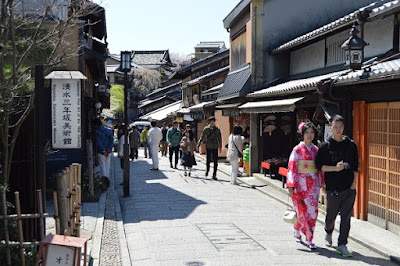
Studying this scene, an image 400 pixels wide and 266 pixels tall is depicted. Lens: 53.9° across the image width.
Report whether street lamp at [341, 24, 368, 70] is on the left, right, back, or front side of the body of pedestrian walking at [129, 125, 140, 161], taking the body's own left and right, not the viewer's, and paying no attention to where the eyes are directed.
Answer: back

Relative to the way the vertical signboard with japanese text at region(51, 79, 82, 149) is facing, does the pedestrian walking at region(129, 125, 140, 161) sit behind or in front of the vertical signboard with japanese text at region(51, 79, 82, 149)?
behind

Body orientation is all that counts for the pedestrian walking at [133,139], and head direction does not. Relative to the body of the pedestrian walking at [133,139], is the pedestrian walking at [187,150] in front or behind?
behind

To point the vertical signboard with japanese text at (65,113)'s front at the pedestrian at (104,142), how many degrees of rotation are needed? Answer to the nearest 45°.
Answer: approximately 180°

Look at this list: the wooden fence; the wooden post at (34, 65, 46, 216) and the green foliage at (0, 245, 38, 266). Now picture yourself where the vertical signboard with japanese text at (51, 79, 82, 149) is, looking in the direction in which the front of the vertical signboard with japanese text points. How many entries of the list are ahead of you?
3

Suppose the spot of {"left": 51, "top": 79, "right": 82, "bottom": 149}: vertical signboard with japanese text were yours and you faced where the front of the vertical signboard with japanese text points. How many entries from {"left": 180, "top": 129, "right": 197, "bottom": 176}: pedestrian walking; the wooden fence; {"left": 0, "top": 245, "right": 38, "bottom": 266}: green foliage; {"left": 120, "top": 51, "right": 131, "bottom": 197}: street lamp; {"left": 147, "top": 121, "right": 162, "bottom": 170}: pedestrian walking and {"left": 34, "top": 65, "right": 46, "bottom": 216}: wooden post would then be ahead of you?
3

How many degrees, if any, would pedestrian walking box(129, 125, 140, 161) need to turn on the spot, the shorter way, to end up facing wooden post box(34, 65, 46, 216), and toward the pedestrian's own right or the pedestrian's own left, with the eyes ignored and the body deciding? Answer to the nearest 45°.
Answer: approximately 180°

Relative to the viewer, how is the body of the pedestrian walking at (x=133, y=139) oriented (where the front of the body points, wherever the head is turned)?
away from the camera

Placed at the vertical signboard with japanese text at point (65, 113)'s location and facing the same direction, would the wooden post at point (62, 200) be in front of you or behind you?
in front

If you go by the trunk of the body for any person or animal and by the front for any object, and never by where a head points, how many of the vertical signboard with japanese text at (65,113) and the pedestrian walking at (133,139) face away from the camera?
1
